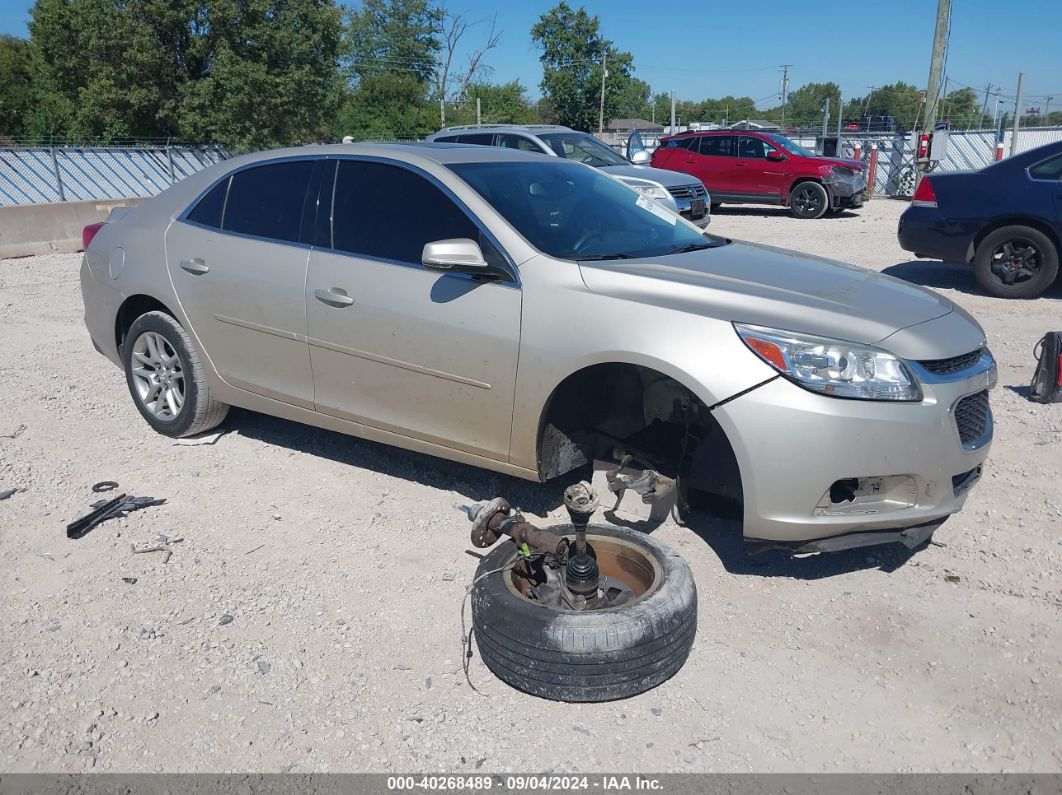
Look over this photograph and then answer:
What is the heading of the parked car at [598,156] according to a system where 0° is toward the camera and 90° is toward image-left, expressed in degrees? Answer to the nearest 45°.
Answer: approximately 315°

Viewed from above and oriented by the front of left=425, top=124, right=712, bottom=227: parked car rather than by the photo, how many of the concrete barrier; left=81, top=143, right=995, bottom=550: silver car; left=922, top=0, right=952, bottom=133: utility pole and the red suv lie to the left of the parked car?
2

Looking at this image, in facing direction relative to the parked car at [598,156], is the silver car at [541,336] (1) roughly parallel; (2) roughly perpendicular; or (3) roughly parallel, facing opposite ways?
roughly parallel

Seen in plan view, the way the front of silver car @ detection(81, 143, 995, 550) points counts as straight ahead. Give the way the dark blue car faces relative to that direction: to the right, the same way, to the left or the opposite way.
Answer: the same way

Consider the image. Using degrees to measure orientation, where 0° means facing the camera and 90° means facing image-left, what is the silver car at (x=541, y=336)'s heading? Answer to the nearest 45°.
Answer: approximately 315°

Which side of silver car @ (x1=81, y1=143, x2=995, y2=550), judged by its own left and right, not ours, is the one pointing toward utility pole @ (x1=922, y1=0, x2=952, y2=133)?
left

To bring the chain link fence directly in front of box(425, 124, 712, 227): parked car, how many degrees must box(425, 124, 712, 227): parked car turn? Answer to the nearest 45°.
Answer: approximately 180°

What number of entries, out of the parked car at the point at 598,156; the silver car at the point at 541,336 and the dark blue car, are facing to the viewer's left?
0

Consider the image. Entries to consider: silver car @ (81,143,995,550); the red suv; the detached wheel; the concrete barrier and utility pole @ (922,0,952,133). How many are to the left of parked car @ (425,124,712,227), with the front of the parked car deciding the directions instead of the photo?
2

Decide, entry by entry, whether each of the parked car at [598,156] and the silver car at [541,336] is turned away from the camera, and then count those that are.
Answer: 0

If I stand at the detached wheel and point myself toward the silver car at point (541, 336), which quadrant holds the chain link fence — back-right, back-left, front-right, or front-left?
front-left

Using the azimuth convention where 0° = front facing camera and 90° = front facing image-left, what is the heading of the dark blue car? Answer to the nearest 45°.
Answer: approximately 270°

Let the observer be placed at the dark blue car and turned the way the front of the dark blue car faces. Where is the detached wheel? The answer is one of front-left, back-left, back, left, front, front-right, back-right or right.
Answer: right

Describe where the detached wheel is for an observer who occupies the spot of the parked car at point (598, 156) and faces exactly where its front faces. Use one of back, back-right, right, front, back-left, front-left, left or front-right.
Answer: front-right
